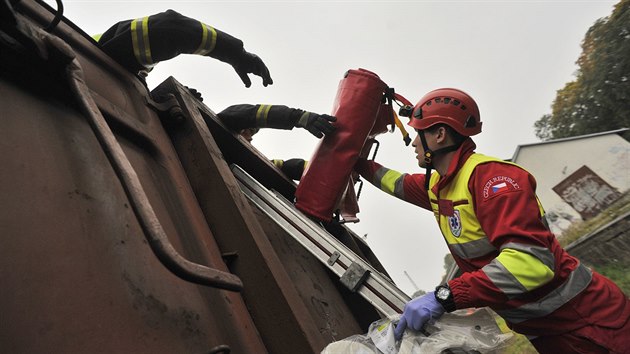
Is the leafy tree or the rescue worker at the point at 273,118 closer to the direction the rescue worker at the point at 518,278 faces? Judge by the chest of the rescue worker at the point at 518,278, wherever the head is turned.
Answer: the rescue worker

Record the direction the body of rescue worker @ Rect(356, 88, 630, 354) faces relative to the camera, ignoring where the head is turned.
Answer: to the viewer's left

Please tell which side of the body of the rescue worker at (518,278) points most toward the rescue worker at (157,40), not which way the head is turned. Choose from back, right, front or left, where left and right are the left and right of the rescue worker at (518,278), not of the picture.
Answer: front

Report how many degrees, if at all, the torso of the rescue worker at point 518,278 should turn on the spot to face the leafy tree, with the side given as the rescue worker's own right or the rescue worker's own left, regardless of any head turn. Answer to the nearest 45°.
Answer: approximately 90° to the rescue worker's own right

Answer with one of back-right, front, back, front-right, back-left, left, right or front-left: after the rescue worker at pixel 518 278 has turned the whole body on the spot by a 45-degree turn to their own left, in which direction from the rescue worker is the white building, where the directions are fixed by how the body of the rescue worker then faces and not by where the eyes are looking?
back-right
